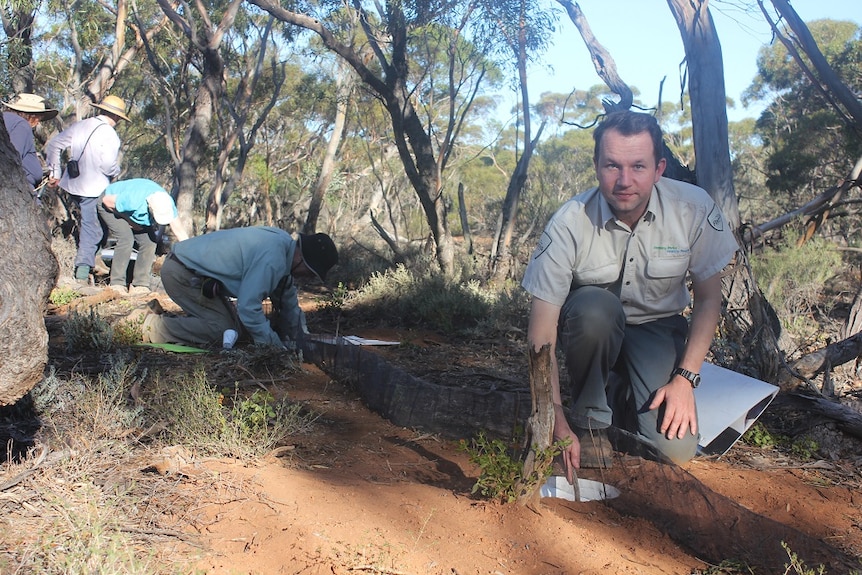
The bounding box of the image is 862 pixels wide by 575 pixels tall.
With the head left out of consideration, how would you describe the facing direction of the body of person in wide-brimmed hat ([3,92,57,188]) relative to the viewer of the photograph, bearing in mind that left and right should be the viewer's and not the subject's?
facing to the right of the viewer

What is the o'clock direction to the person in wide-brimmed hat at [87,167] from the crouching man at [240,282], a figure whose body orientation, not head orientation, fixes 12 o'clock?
The person in wide-brimmed hat is roughly at 8 o'clock from the crouching man.

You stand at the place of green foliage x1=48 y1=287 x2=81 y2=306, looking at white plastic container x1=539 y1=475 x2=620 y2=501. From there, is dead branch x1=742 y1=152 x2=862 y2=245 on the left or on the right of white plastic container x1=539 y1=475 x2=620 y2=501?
left

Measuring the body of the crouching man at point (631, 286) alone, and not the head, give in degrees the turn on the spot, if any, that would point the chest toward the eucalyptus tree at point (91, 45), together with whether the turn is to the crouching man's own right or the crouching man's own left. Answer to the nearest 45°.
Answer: approximately 135° to the crouching man's own right

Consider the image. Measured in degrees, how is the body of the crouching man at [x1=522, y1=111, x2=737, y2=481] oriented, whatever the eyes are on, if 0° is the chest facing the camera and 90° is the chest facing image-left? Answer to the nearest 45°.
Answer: approximately 0°

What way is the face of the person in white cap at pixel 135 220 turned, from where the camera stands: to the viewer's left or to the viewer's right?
to the viewer's right

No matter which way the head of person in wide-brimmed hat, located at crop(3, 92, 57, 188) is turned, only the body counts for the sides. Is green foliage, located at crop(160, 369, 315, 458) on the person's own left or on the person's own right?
on the person's own right

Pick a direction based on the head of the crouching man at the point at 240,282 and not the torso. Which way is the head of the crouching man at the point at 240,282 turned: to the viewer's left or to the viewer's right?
to the viewer's right

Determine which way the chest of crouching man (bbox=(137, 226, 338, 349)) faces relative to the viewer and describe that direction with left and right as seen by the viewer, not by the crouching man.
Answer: facing to the right of the viewer

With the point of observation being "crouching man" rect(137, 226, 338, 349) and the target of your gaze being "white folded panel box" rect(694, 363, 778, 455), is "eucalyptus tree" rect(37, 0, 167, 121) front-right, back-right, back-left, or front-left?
back-left

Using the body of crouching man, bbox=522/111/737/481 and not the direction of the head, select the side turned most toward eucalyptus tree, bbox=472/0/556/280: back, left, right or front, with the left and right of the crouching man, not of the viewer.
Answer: back
